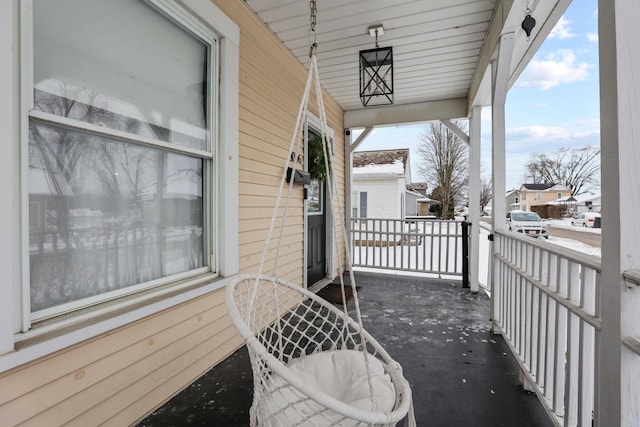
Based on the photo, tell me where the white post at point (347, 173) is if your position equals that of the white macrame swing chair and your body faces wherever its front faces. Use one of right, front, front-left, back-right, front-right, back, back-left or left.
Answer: back-left

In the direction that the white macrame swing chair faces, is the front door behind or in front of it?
behind

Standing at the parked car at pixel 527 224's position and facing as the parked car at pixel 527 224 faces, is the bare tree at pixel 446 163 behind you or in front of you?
behind

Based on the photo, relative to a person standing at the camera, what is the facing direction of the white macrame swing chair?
facing the viewer and to the right of the viewer

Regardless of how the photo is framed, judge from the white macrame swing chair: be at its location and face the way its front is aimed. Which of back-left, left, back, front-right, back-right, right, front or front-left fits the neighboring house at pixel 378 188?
back-left

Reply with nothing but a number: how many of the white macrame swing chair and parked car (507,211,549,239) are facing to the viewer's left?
0

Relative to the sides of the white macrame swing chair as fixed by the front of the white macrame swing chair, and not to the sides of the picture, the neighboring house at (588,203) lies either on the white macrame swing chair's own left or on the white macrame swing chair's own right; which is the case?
on the white macrame swing chair's own left

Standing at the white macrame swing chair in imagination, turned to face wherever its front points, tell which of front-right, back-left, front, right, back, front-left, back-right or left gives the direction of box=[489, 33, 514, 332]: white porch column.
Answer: left

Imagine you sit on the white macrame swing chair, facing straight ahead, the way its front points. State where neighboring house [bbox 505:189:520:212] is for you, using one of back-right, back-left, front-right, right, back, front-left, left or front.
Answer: left
